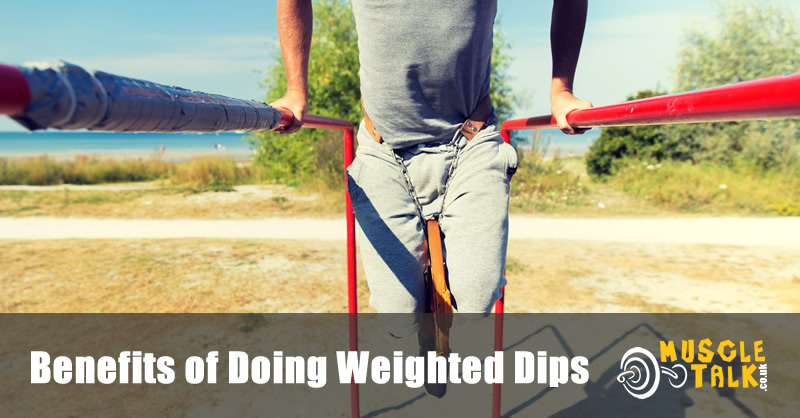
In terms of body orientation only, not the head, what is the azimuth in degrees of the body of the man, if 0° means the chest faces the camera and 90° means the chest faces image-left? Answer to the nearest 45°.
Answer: approximately 0°

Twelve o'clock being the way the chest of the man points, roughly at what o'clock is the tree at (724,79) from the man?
The tree is roughly at 7 o'clock from the man.

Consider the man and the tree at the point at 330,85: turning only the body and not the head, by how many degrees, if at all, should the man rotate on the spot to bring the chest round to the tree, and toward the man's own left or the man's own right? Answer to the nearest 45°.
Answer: approximately 180°
